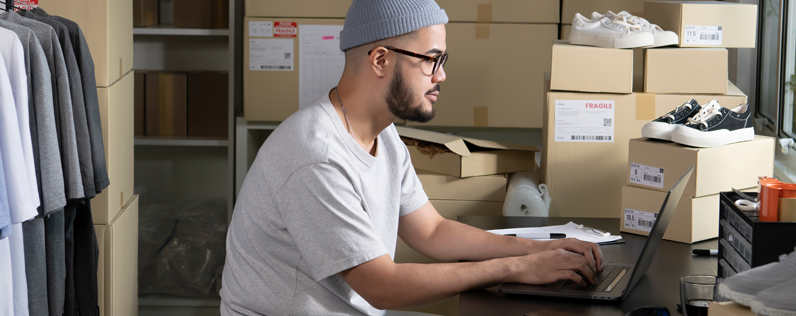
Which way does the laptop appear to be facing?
to the viewer's left

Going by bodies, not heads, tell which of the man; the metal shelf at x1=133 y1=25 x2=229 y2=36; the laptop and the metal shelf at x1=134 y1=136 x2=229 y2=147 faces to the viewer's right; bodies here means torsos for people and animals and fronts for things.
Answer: the man

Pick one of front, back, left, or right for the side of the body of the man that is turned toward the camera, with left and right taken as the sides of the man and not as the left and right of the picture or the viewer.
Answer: right

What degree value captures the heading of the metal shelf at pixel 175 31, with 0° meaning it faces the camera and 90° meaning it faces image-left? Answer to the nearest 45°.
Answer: approximately 0°

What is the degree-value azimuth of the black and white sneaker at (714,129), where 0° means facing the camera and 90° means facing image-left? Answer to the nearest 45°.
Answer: approximately 45°

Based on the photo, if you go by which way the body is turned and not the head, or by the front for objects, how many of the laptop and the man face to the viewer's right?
1

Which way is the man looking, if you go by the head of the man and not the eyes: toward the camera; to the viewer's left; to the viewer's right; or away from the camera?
to the viewer's right

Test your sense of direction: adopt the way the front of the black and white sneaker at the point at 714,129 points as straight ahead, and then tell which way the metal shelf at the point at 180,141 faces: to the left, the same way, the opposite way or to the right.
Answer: to the left

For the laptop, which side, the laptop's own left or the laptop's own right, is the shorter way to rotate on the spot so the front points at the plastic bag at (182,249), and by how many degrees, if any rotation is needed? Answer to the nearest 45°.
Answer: approximately 45° to the laptop's own right
